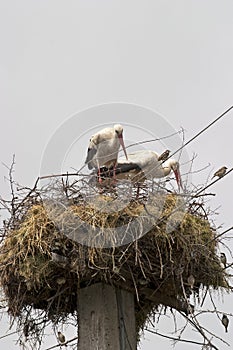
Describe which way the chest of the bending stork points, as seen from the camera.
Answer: to the viewer's right
